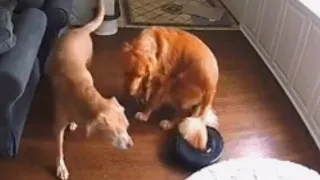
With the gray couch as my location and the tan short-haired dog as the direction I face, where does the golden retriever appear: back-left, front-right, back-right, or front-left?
front-left

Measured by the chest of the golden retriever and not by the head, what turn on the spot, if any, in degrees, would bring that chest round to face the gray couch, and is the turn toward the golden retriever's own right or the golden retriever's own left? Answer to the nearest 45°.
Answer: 0° — it already faces it

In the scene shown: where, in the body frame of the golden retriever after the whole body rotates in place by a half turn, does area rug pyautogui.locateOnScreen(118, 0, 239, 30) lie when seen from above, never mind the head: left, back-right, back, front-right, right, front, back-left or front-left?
left

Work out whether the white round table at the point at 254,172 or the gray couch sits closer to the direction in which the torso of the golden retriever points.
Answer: the gray couch

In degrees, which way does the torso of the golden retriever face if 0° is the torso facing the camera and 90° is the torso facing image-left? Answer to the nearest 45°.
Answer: approximately 90°

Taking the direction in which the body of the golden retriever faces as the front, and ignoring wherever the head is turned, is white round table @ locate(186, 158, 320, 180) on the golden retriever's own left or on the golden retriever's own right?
on the golden retriever's own left

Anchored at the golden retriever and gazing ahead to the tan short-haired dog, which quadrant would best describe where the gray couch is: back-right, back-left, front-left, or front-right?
front-right
